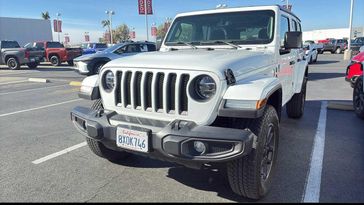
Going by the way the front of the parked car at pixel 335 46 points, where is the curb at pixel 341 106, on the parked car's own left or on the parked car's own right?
on the parked car's own left

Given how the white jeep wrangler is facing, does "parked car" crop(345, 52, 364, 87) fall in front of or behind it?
behind

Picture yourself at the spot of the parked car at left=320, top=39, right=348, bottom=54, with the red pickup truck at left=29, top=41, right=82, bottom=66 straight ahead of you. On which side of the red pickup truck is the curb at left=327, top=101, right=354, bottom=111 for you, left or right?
left

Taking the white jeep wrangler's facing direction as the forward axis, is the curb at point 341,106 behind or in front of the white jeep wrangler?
behind

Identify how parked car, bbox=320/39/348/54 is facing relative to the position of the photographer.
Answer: facing the viewer and to the left of the viewer

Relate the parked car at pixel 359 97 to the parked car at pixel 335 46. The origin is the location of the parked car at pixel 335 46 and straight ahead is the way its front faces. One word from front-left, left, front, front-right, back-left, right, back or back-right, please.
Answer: front-left

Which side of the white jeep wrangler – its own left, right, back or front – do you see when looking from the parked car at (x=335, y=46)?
back

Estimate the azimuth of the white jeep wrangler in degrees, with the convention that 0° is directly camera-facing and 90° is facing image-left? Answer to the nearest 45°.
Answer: approximately 45°

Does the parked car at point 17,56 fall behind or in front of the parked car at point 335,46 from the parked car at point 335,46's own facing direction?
in front

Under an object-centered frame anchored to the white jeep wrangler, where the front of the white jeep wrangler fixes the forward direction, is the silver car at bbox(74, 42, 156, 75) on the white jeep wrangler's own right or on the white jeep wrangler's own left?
on the white jeep wrangler's own right

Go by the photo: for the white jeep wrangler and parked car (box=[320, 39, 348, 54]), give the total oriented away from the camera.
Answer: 0
